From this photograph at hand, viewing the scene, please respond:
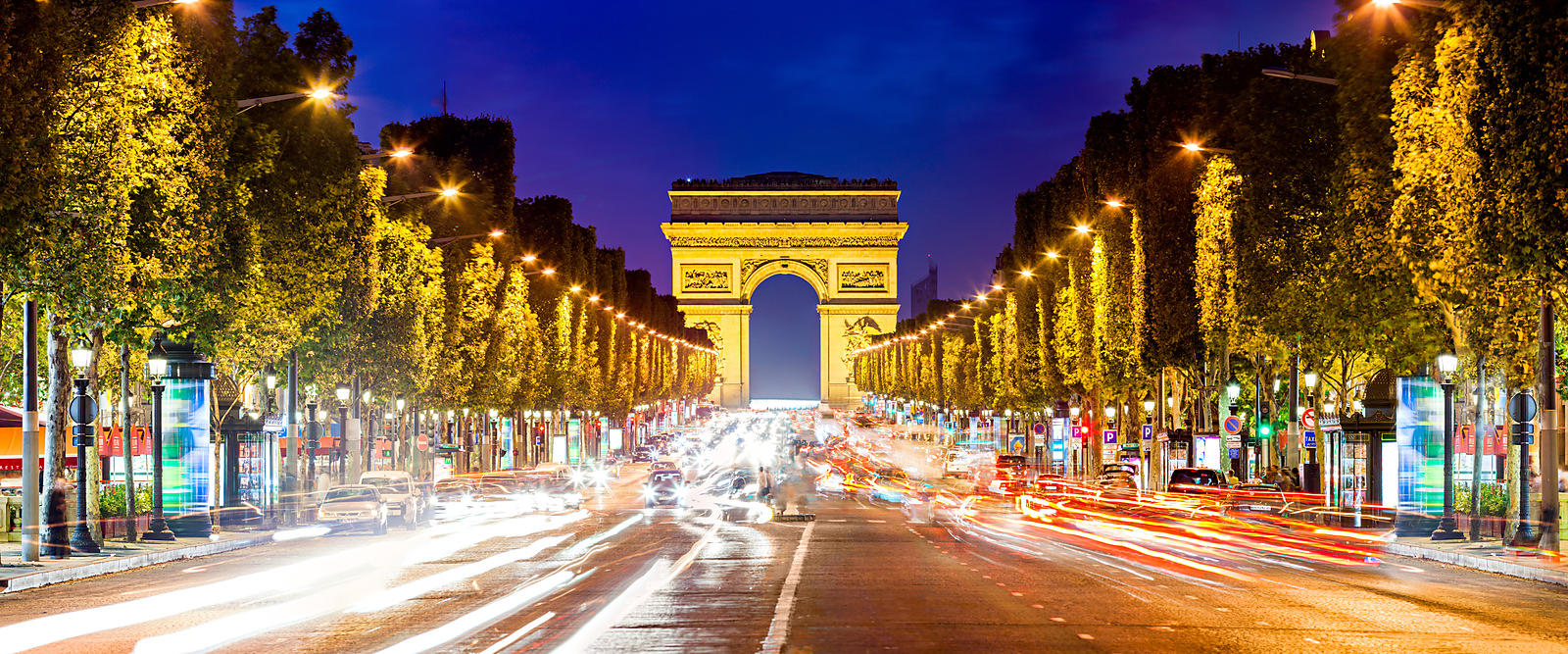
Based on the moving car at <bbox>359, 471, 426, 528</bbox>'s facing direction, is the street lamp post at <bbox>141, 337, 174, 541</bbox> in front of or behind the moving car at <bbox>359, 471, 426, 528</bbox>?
in front

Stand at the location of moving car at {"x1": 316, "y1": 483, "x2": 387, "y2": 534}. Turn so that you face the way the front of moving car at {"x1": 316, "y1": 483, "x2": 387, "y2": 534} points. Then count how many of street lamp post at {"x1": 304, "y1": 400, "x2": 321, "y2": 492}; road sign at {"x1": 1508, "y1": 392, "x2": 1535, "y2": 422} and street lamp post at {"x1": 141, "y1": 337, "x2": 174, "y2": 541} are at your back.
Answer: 1

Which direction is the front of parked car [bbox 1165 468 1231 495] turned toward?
away from the camera

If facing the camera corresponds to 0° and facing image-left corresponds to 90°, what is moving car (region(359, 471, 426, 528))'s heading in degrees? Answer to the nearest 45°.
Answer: approximately 0°

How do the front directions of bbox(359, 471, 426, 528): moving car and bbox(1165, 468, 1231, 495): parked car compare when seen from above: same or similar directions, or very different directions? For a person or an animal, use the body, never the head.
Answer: very different directions

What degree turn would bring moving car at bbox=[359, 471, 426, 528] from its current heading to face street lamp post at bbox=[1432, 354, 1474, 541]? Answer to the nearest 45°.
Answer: approximately 45° to its left

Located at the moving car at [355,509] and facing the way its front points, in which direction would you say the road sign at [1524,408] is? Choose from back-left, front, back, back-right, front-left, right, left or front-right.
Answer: front-left
